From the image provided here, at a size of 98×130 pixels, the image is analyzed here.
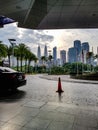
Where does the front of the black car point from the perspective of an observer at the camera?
facing away from the viewer and to the left of the viewer
